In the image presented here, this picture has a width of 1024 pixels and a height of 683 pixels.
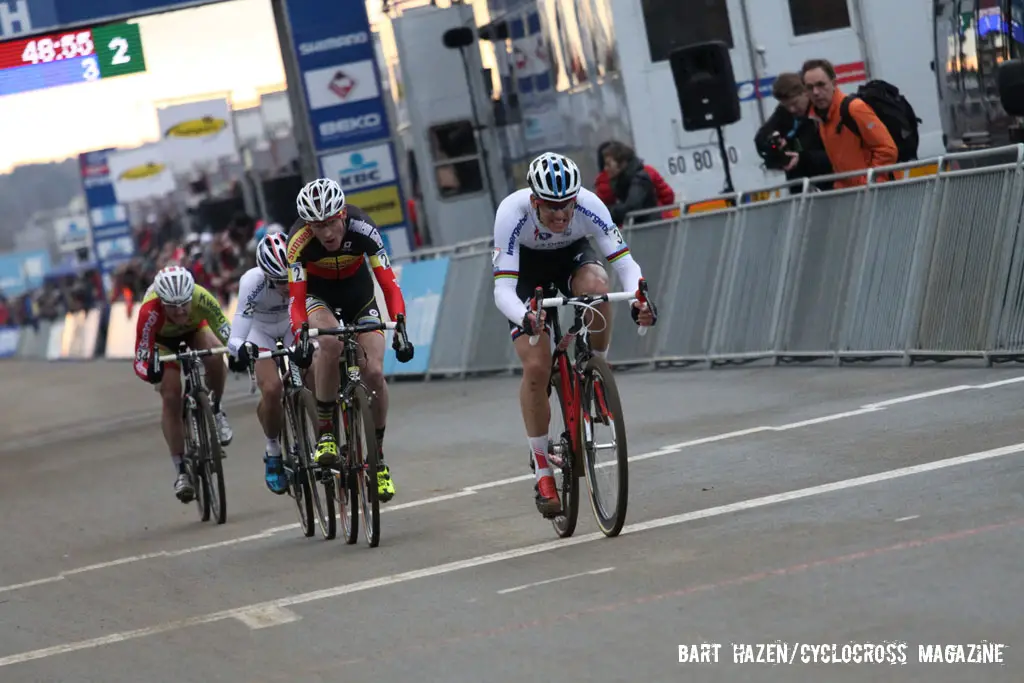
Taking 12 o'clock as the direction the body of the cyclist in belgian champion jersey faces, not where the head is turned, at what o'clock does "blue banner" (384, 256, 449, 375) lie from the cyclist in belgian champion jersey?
The blue banner is roughly at 6 o'clock from the cyclist in belgian champion jersey.

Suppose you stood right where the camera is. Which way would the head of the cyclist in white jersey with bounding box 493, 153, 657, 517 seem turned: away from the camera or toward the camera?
toward the camera

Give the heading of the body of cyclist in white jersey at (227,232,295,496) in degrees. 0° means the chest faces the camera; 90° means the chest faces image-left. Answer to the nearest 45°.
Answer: approximately 0°

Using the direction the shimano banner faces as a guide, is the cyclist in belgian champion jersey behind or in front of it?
in front

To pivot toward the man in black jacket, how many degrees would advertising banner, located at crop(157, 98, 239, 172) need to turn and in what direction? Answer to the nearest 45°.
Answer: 0° — it already faces them

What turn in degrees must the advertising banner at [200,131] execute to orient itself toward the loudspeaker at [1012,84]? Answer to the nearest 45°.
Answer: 0° — it already faces it

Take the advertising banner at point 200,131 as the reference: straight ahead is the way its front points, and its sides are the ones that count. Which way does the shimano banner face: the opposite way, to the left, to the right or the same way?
the same way

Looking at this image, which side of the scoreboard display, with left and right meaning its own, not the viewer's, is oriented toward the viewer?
front

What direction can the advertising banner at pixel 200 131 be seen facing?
toward the camera

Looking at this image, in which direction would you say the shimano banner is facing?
toward the camera

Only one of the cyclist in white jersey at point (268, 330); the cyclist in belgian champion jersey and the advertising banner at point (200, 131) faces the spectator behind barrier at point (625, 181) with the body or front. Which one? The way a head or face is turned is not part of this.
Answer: the advertising banner

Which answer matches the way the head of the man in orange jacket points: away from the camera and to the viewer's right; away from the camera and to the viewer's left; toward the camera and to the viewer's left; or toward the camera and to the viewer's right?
toward the camera and to the viewer's left

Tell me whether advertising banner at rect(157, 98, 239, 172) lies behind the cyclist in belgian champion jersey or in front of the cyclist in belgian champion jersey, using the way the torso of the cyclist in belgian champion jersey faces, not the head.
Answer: behind

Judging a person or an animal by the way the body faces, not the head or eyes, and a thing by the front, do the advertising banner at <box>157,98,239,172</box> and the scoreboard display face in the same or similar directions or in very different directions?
same or similar directions

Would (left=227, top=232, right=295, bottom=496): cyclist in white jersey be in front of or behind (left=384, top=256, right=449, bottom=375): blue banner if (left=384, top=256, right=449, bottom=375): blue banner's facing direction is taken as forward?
in front

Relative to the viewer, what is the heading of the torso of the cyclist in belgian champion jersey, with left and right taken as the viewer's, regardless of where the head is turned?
facing the viewer
